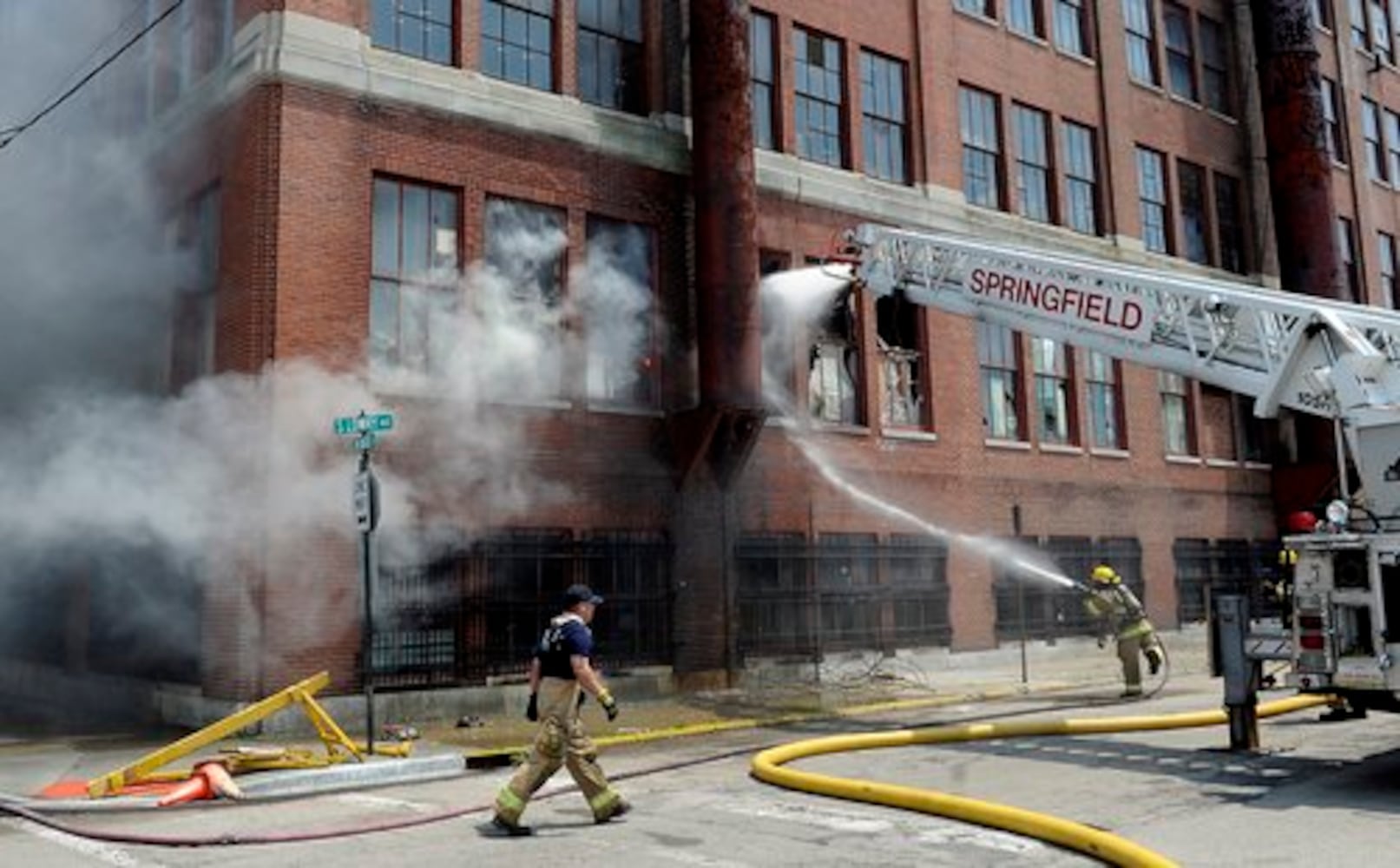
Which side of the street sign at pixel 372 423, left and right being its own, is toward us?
front

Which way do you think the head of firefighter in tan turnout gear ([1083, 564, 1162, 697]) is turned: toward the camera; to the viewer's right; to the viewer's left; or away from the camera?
to the viewer's left

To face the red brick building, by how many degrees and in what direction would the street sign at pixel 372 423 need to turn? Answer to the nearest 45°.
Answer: approximately 135° to its left

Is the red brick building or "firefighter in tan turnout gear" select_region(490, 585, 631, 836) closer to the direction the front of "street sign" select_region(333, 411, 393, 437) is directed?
the firefighter in tan turnout gear

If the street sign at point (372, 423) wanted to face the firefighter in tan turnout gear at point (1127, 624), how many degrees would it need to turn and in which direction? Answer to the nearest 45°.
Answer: approximately 90° to its left

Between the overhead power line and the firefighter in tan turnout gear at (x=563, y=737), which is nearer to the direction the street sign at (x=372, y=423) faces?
the firefighter in tan turnout gear

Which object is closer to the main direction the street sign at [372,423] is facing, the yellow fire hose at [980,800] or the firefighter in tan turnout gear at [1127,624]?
the yellow fire hose

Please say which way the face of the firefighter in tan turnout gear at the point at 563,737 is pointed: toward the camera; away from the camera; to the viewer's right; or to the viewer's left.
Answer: to the viewer's right
